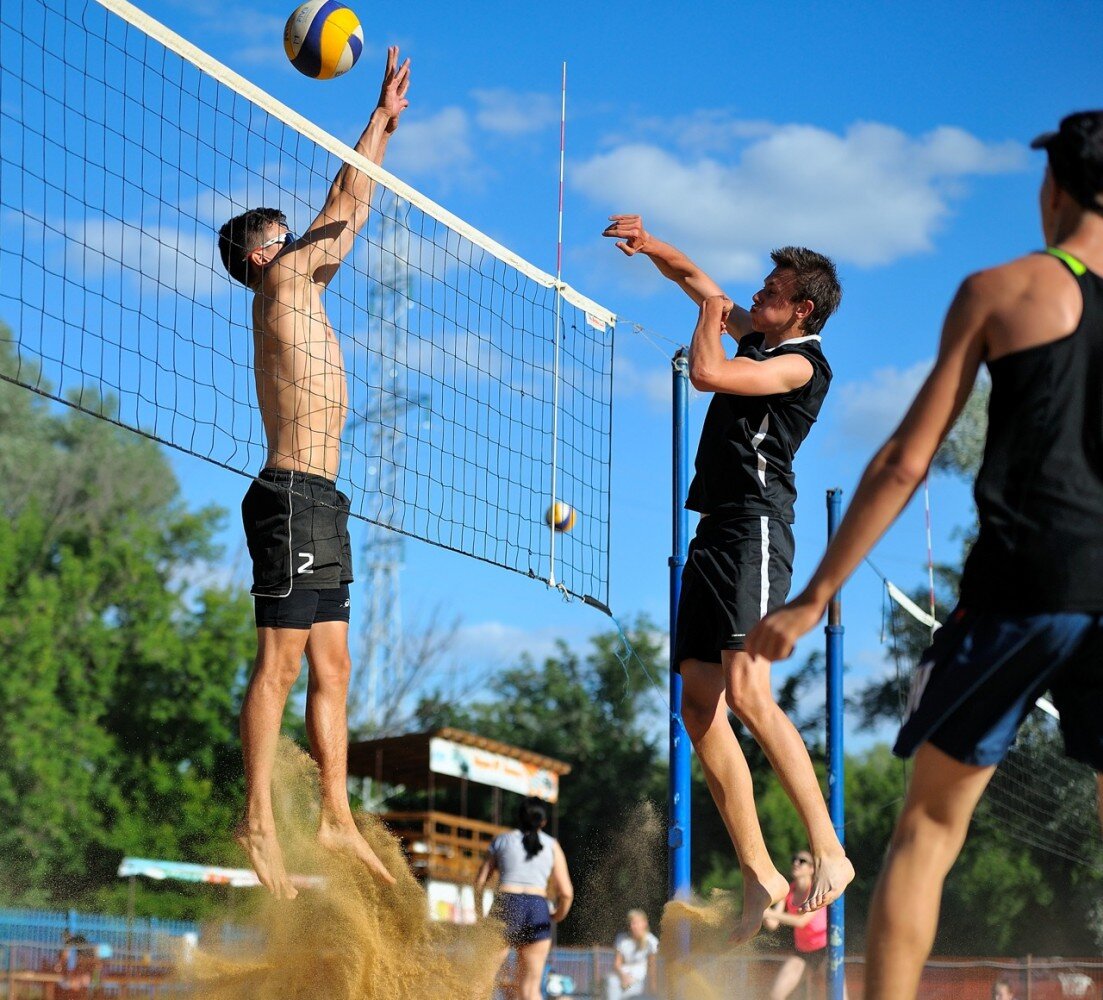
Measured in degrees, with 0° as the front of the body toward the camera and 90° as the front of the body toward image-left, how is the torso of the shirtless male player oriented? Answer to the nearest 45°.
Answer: approximately 270°

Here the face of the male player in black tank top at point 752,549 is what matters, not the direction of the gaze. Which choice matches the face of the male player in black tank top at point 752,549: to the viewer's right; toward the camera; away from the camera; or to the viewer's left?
to the viewer's left

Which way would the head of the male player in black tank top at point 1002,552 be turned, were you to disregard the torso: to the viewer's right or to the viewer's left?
to the viewer's left

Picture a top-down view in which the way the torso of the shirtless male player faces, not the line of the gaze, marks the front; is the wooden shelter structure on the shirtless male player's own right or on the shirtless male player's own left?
on the shirtless male player's own left

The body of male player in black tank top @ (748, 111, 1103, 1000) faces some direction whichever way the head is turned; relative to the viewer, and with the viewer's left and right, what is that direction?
facing away from the viewer and to the left of the viewer

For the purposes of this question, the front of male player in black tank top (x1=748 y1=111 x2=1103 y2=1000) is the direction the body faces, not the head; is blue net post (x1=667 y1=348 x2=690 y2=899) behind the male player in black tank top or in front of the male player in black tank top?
in front

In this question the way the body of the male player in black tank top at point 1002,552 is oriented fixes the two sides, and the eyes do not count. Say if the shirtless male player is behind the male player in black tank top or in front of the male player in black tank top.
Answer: in front

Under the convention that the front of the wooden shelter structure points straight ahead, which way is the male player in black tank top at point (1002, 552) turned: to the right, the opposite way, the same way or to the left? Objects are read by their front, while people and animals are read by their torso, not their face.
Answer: the opposite way

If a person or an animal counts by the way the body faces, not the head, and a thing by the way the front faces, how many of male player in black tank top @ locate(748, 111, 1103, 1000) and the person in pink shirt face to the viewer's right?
0

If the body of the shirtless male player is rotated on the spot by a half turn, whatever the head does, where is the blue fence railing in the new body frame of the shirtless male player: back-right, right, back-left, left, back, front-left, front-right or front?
right

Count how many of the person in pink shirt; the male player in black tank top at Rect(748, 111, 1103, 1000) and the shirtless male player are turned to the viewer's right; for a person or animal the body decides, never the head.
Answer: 1

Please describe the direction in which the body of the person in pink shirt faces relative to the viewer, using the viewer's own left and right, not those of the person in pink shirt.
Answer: facing the viewer and to the left of the viewer

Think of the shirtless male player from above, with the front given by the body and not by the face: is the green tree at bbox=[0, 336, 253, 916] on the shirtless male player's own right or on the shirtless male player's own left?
on the shirtless male player's own left

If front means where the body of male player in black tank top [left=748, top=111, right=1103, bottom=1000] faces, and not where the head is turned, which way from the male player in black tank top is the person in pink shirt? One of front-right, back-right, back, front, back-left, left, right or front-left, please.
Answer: front-right
